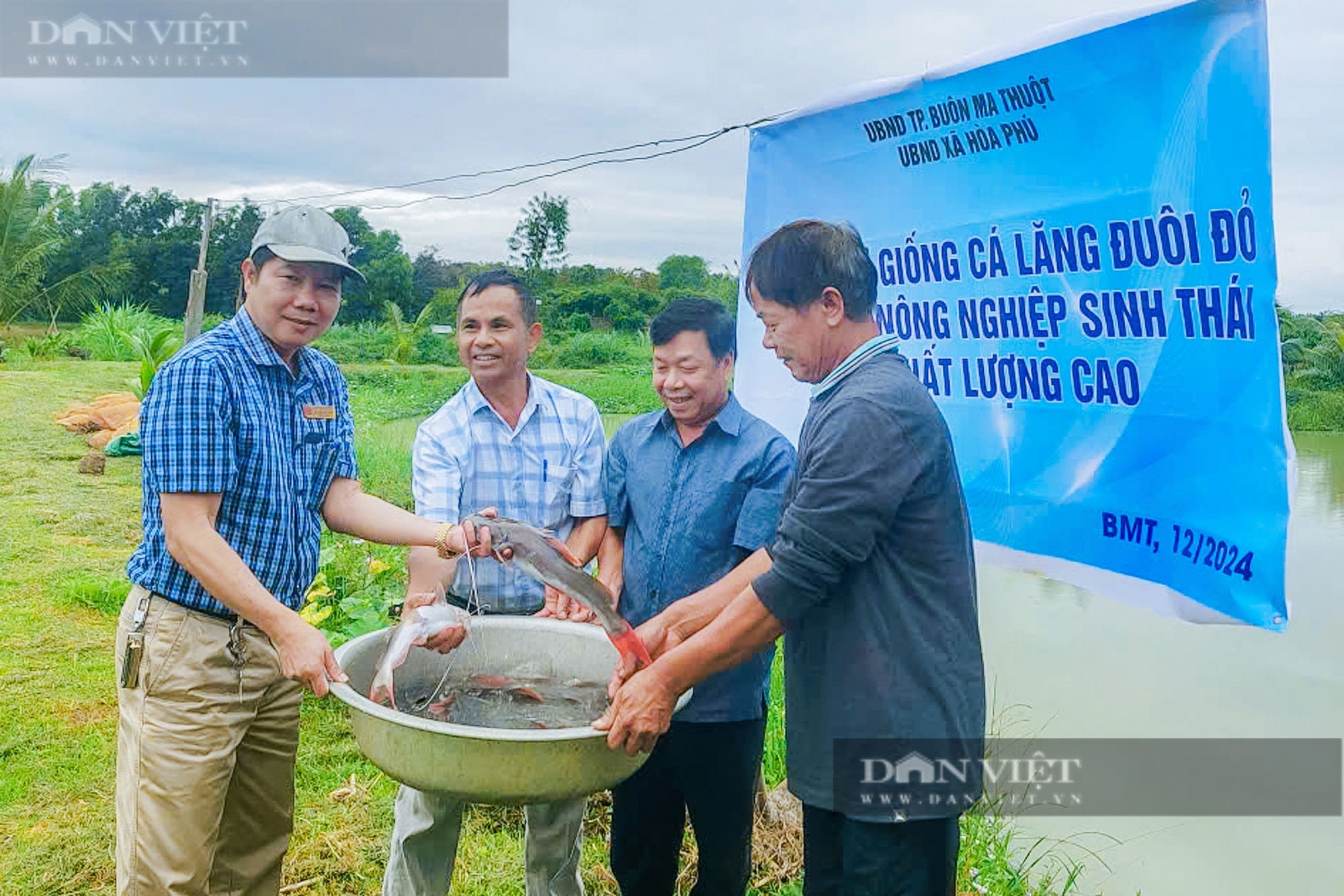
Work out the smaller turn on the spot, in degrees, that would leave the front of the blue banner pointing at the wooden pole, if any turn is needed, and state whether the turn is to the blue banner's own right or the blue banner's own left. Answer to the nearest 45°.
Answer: approximately 90° to the blue banner's own right

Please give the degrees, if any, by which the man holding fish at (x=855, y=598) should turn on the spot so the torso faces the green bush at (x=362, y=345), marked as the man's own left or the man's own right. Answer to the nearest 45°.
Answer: approximately 45° to the man's own right

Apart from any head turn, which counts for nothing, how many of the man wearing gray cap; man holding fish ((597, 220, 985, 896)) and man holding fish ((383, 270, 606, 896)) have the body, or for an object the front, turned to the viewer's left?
1

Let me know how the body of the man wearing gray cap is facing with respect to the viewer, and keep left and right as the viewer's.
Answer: facing the viewer and to the right of the viewer

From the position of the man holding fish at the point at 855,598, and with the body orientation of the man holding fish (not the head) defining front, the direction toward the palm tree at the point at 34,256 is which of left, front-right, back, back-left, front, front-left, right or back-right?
front-right

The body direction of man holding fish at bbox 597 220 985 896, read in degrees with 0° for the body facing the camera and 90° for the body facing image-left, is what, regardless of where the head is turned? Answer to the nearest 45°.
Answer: approximately 90°

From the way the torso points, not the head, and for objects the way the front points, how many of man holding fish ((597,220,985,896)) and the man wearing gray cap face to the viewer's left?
1

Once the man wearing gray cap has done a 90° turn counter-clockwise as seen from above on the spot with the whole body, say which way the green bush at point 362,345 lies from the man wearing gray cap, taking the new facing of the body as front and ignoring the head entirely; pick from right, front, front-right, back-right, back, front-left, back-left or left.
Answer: front-left

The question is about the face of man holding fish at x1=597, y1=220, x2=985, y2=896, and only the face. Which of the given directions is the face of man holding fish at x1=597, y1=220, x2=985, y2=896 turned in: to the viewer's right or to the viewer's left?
to the viewer's left

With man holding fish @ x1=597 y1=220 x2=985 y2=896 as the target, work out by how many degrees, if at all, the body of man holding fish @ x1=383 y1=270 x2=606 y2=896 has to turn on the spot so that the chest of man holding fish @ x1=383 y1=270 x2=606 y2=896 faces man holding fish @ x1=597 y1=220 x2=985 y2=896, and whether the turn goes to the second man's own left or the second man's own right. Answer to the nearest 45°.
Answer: approximately 45° to the second man's own left

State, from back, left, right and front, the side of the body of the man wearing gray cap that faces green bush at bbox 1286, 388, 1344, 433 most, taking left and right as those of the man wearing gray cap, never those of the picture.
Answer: left

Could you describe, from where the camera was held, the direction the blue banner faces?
facing the viewer and to the left of the viewer

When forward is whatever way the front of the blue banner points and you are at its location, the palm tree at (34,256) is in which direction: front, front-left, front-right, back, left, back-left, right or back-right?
right

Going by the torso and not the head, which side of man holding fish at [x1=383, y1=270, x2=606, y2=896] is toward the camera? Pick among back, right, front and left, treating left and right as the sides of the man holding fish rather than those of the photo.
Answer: front
